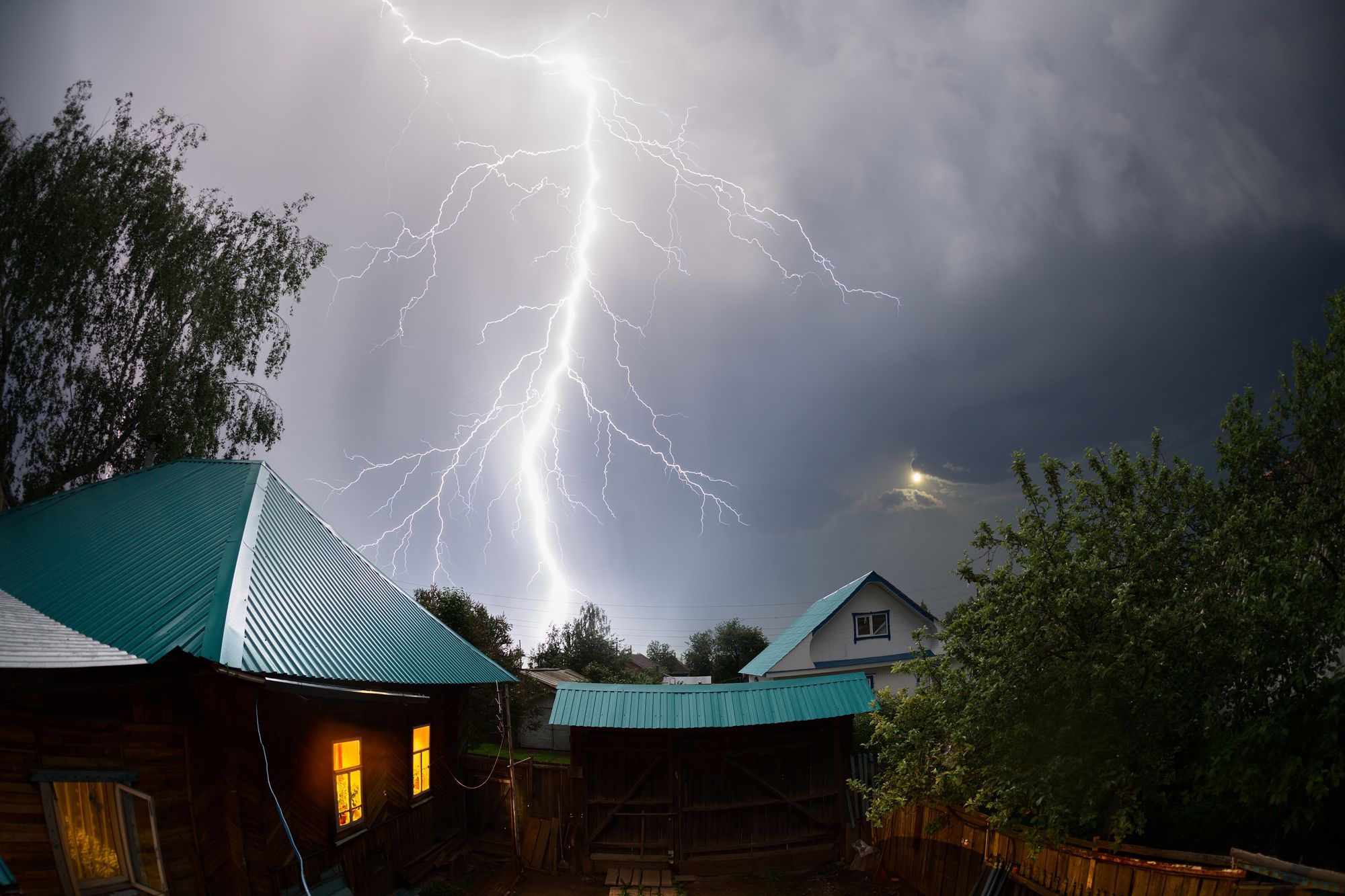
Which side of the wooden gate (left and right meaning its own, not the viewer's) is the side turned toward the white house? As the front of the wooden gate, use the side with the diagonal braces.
back

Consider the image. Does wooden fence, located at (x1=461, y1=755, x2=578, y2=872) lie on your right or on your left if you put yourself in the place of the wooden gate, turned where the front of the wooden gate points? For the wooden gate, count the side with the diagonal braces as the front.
on your right

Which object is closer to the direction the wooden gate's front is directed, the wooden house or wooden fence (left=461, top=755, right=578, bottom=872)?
the wooden house

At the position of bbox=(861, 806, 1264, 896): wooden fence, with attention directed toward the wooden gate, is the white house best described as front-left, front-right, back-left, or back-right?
front-right

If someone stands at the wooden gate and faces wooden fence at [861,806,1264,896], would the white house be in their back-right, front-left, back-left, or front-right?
back-left

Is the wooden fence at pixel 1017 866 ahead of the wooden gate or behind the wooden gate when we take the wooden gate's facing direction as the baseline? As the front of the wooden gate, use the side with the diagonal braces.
ahead

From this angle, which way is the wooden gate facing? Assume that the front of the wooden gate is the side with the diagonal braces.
toward the camera

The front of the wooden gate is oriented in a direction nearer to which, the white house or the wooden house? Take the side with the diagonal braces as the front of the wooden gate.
the wooden house
